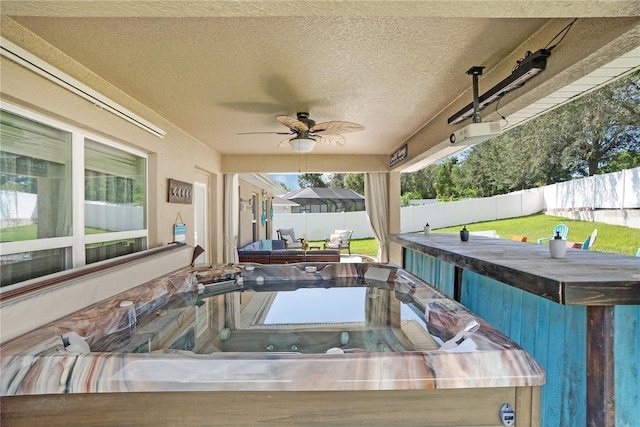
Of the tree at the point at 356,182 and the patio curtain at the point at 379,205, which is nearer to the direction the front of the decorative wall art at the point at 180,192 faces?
the patio curtain

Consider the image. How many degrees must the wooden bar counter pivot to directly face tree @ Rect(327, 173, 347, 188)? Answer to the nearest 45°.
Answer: approximately 90° to its right

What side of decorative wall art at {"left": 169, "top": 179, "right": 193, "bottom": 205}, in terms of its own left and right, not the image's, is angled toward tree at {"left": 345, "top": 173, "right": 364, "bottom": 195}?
left

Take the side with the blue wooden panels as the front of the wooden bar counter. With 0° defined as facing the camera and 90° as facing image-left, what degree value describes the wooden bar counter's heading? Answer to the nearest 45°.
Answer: approximately 45°

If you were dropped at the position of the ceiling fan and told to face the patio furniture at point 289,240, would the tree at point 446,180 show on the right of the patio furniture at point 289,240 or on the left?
right

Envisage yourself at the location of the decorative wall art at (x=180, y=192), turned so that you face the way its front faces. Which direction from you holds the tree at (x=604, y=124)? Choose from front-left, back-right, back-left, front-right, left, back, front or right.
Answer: front-left

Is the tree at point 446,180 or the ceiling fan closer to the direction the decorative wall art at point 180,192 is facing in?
the ceiling fan

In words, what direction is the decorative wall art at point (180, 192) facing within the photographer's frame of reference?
facing the viewer and to the right of the viewer

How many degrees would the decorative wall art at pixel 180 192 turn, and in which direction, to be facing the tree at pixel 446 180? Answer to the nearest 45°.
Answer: approximately 90° to its left

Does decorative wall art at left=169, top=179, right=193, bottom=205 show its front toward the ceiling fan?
yes

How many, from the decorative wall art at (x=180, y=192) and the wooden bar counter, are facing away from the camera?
0

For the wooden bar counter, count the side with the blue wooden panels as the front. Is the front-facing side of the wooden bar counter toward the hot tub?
yes

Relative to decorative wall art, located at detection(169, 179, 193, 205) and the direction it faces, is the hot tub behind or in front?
in front
